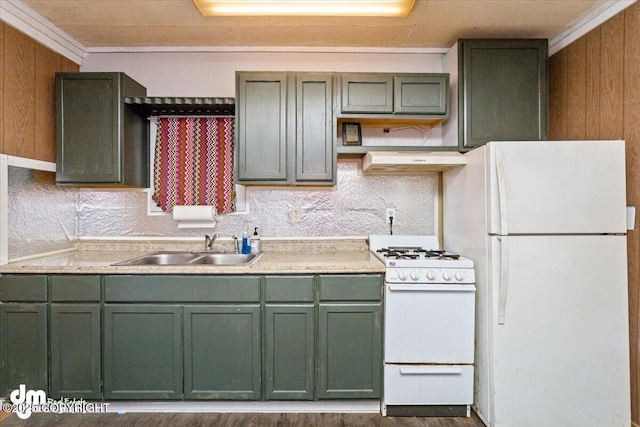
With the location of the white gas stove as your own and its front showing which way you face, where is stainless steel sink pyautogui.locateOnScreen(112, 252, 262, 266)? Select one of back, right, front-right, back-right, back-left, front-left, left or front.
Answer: right

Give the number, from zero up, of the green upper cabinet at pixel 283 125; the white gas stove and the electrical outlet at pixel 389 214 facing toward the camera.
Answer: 3

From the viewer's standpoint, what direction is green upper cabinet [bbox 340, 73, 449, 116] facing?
toward the camera

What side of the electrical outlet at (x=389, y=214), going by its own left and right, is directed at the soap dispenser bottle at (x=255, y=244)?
right

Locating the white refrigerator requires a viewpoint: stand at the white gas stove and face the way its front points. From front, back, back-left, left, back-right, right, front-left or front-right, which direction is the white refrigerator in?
left

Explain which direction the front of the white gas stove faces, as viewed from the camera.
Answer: facing the viewer

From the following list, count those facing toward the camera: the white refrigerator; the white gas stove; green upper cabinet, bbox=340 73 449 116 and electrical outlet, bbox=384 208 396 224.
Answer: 4

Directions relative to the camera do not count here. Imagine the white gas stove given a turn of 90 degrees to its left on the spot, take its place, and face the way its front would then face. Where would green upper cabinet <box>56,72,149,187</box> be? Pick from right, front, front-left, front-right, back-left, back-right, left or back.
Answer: back

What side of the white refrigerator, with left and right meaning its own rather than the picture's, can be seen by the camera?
front

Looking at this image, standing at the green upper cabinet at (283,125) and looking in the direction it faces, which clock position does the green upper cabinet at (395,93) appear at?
the green upper cabinet at (395,93) is roughly at 9 o'clock from the green upper cabinet at (283,125).

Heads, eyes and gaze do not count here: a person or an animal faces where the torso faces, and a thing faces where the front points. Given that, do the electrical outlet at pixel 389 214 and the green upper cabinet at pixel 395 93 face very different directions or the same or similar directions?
same or similar directions

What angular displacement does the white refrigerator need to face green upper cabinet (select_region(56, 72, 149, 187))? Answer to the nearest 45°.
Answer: approximately 90° to its right
